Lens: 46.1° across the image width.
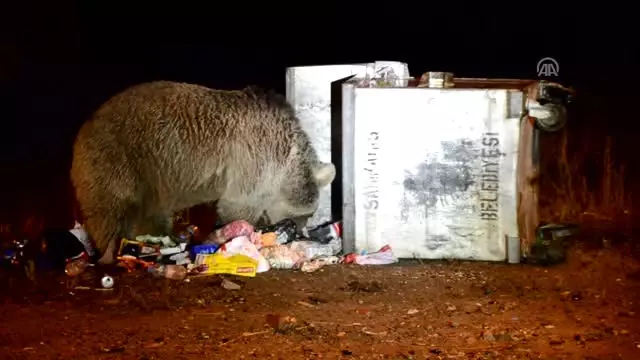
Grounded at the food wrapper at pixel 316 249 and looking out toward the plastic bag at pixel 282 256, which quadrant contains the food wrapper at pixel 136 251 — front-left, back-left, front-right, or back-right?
front-right

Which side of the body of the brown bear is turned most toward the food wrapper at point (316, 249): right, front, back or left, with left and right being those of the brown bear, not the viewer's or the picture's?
front

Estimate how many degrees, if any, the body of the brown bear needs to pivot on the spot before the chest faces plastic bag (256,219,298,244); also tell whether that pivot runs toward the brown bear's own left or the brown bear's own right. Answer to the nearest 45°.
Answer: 0° — it already faces it

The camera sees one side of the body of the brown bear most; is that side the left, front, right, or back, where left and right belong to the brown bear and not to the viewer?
right

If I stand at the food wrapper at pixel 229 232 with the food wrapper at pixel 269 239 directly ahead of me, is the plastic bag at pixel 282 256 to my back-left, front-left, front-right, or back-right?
front-right

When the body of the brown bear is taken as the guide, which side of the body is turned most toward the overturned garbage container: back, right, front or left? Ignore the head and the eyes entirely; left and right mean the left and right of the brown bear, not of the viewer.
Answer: front

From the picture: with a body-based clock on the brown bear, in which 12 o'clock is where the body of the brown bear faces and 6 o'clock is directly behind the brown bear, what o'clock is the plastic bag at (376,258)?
The plastic bag is roughly at 1 o'clock from the brown bear.
